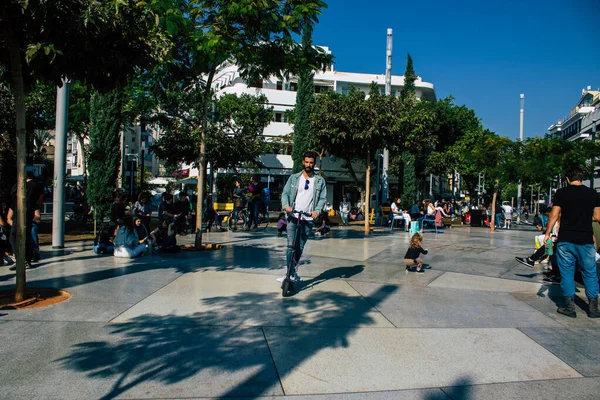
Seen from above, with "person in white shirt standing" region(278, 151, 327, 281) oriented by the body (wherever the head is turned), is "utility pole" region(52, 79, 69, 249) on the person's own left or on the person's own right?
on the person's own right

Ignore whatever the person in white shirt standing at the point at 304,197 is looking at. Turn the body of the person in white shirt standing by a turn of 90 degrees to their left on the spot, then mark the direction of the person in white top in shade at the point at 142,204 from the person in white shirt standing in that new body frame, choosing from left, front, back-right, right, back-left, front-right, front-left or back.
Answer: back-left

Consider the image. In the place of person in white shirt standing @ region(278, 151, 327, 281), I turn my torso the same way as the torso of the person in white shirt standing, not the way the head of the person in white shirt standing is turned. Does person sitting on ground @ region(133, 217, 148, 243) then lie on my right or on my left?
on my right

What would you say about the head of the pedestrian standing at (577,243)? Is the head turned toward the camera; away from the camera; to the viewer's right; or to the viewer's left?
away from the camera

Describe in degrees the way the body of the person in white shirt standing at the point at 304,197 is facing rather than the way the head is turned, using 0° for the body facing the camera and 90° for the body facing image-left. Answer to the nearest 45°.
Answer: approximately 0°

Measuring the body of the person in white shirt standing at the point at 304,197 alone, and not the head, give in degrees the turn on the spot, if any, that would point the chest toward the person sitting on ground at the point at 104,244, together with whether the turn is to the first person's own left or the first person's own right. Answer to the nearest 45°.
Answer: approximately 135° to the first person's own right

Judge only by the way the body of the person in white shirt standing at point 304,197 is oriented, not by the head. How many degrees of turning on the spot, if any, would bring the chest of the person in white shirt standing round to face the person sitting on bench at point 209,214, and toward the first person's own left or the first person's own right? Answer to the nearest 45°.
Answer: approximately 180°

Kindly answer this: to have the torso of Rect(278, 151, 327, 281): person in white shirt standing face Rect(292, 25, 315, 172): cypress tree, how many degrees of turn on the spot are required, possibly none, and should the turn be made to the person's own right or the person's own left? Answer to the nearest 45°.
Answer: approximately 180°
